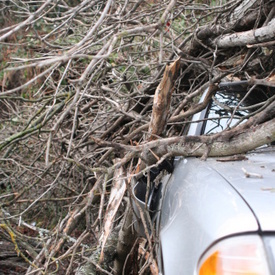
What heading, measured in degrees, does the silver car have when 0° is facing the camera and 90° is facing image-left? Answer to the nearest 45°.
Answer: approximately 315°
